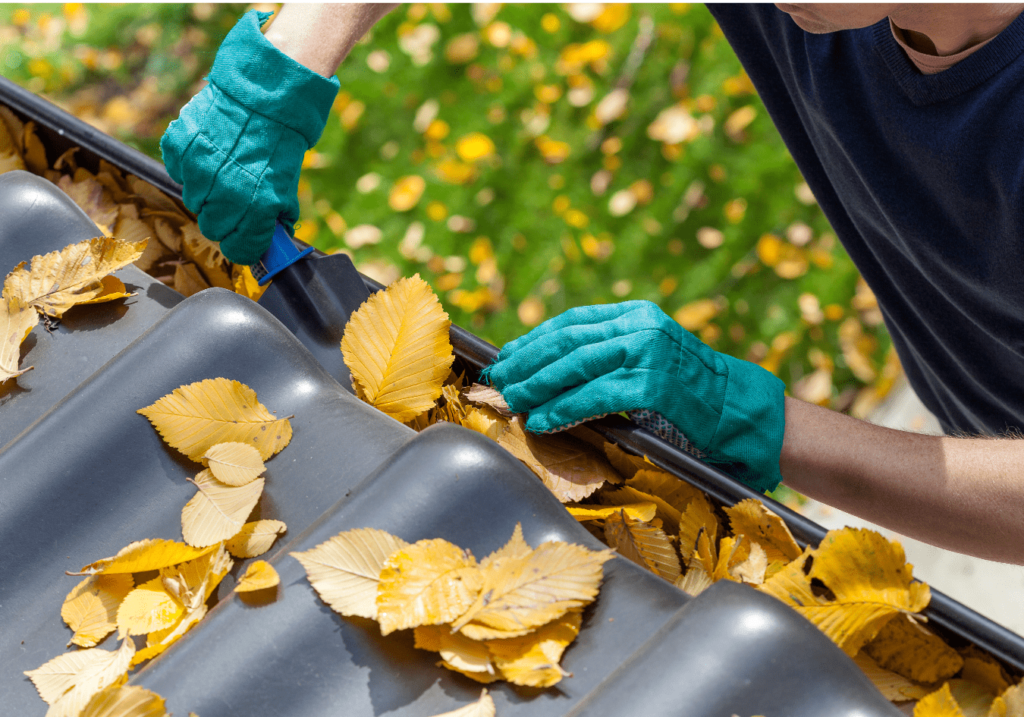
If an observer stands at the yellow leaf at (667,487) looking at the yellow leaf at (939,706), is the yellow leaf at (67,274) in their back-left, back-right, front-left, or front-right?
back-right

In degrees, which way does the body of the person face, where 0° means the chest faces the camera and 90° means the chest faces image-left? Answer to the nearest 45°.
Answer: approximately 45°

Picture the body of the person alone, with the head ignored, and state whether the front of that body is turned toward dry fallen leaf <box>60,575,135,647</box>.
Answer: yes

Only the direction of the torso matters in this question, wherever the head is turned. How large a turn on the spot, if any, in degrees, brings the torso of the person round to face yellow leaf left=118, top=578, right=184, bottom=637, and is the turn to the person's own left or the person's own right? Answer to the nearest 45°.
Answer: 0° — they already face it

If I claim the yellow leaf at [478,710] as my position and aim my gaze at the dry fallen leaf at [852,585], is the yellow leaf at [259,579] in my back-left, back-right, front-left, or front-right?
back-left
